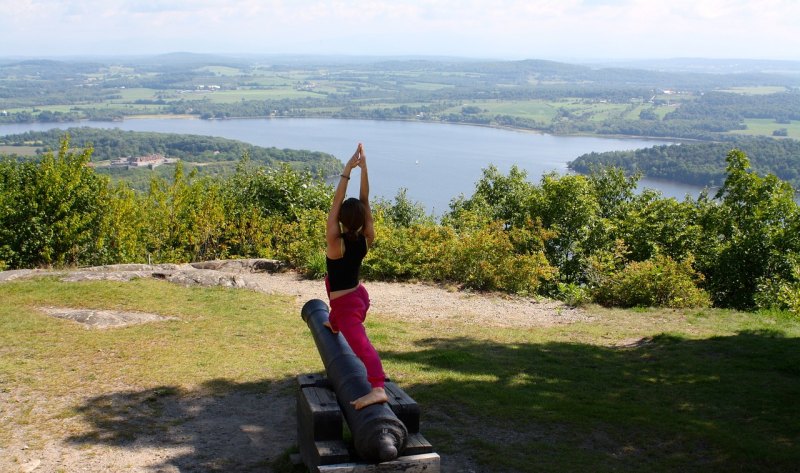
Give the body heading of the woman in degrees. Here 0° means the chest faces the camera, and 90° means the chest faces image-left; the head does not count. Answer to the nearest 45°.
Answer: approximately 135°

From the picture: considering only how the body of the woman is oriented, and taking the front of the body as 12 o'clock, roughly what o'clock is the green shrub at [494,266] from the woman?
The green shrub is roughly at 2 o'clock from the woman.

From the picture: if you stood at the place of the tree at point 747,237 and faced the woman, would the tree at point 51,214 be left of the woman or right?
right

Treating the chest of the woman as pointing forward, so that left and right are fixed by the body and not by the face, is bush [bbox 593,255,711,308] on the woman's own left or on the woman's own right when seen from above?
on the woman's own right

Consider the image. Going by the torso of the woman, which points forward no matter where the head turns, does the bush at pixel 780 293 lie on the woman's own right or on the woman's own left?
on the woman's own right

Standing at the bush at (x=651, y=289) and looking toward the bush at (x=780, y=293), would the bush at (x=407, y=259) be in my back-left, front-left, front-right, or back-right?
back-left

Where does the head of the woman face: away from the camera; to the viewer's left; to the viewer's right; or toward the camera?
away from the camera

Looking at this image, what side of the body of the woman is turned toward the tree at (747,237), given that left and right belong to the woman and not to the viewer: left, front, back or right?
right

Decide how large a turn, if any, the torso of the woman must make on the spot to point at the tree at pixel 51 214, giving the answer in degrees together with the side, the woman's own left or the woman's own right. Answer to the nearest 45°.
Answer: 0° — they already face it

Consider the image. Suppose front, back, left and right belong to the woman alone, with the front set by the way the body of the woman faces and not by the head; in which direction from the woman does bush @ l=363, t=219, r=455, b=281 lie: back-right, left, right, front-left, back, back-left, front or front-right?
front-right

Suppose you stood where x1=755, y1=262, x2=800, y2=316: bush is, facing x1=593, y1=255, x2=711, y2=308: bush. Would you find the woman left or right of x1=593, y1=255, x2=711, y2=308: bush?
left
